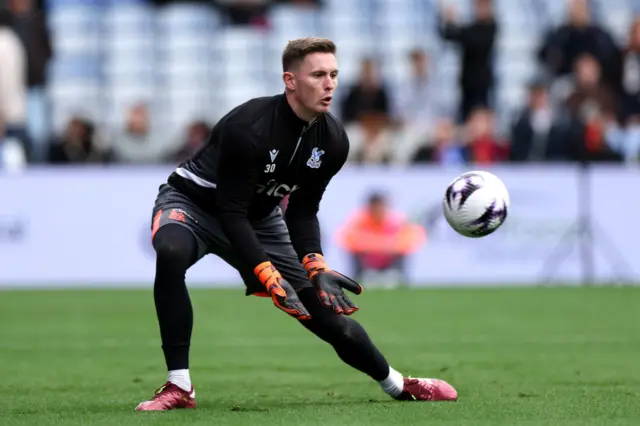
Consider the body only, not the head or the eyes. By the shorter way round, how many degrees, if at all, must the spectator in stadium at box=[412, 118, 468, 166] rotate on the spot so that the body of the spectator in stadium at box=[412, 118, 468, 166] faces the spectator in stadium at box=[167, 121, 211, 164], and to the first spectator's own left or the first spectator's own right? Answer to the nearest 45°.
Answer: approximately 90° to the first spectator's own right

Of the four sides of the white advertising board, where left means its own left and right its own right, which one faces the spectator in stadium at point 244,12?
back

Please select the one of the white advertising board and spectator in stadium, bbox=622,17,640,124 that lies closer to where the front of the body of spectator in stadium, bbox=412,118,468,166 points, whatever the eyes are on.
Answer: the white advertising board

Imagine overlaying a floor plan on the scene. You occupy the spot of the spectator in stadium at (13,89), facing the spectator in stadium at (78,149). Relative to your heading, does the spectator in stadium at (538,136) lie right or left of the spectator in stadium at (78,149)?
left

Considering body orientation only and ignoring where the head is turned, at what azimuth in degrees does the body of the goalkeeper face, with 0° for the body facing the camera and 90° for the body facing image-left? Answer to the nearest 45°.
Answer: approximately 315°

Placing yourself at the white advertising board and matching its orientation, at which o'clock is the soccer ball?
The soccer ball is roughly at 12 o'clock from the white advertising board.

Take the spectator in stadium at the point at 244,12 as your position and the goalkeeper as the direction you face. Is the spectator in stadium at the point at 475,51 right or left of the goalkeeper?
left

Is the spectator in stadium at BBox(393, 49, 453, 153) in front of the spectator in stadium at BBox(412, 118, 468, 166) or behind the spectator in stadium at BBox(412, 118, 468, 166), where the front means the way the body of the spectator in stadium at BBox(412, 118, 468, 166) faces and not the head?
behind

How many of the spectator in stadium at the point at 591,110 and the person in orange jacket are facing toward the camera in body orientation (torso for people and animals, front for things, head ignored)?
2

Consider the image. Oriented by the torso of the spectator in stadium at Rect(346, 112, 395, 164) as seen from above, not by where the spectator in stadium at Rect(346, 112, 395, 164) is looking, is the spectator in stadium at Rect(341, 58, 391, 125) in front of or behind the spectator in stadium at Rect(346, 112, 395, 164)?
behind

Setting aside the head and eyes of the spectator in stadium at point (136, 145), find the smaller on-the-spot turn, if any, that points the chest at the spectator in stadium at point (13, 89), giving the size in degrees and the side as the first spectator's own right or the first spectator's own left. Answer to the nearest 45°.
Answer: approximately 135° to the first spectator's own right
